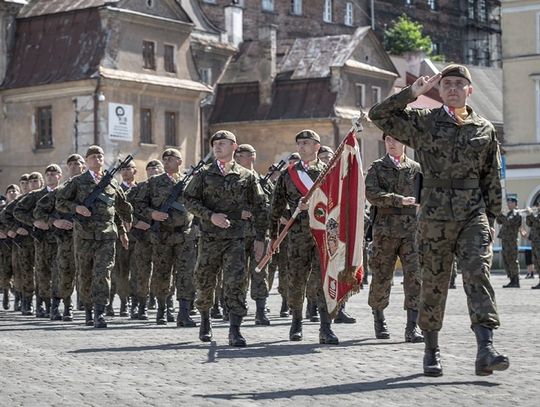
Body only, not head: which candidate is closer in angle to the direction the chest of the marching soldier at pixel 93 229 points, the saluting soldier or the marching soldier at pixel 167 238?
the saluting soldier

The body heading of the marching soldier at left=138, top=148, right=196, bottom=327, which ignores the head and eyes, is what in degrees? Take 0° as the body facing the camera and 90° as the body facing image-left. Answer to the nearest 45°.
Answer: approximately 315°

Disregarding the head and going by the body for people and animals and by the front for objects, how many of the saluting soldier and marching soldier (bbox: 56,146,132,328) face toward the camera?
2

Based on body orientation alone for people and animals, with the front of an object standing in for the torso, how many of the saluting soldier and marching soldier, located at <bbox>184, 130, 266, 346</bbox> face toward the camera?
2

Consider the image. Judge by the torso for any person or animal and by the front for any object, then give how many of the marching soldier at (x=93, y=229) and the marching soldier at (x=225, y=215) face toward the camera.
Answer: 2

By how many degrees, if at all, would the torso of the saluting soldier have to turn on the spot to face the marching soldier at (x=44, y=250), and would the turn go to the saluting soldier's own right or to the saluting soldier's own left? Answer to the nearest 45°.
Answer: approximately 135° to the saluting soldier's own right

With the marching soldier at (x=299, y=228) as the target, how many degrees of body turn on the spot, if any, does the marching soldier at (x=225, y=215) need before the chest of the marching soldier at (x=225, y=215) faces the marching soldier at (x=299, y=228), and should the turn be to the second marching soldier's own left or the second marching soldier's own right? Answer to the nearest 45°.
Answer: approximately 90° to the second marching soldier's own left
